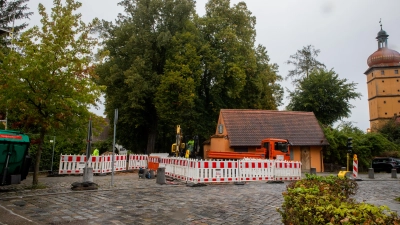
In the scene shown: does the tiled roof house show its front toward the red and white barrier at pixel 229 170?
yes

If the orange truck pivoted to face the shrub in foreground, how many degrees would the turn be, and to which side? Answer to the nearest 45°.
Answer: approximately 90° to its right

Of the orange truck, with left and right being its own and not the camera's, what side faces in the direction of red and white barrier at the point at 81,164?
back

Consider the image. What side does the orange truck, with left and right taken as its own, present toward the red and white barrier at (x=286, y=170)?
right

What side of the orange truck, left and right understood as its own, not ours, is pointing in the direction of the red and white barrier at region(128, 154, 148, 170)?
back

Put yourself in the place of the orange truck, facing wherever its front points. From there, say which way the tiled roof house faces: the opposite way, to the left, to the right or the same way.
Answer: to the right

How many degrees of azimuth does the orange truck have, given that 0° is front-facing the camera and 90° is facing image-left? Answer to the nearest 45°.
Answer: approximately 270°

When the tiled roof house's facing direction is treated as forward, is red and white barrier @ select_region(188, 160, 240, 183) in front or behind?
in front

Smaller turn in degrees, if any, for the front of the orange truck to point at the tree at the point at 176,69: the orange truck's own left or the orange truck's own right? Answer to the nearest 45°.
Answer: approximately 135° to the orange truck's own left

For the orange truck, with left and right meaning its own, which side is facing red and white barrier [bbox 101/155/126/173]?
back

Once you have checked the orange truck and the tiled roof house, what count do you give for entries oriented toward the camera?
1

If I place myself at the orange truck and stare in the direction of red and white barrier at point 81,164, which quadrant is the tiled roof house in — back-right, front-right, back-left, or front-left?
back-right

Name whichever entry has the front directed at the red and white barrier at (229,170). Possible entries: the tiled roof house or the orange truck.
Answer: the tiled roof house

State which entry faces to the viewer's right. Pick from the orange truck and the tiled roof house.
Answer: the orange truck

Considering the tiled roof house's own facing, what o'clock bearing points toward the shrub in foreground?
The shrub in foreground is roughly at 12 o'clock from the tiled roof house.
